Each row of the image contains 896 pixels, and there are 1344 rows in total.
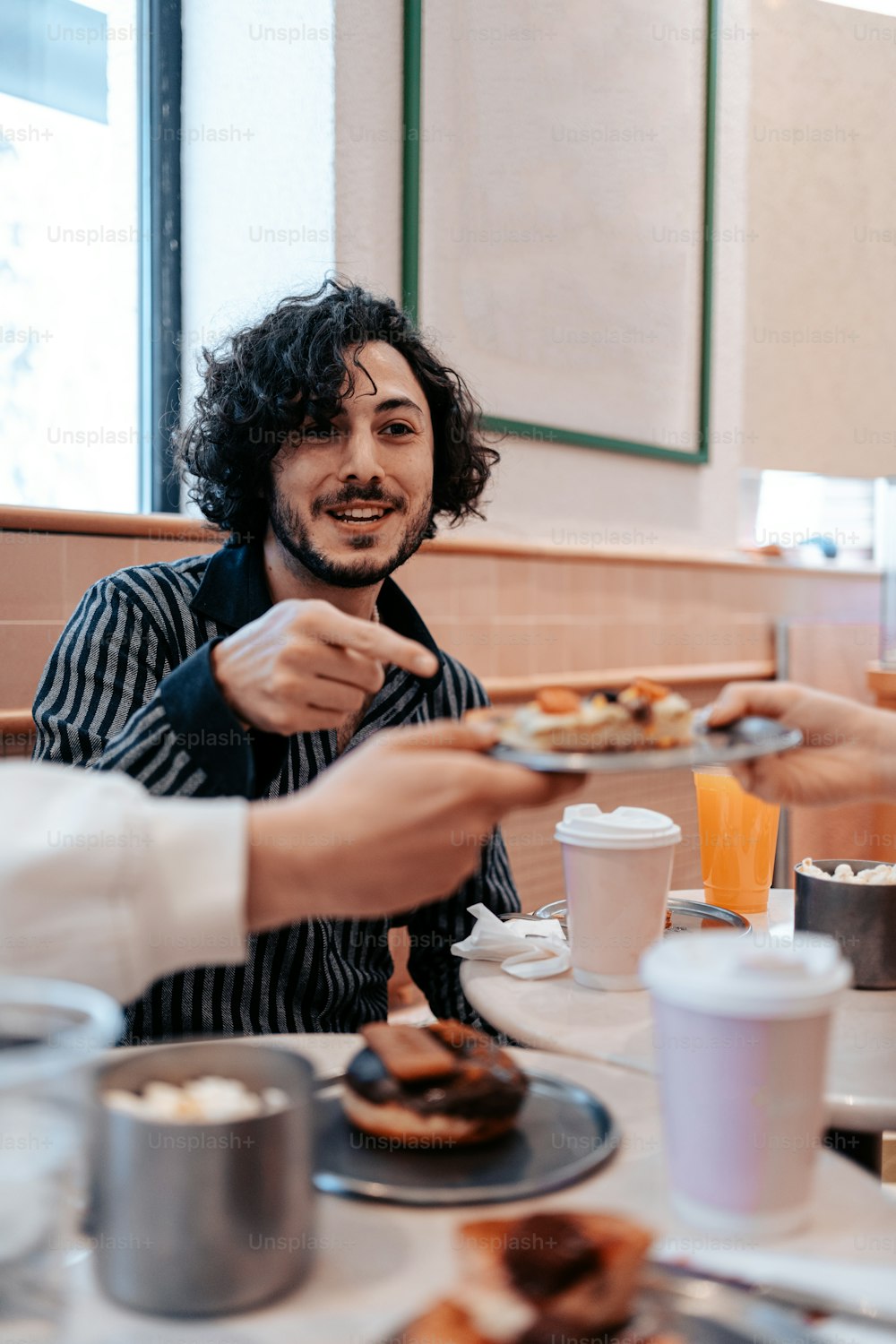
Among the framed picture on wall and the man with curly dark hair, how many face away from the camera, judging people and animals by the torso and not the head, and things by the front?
0

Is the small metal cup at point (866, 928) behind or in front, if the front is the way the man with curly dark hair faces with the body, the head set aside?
in front

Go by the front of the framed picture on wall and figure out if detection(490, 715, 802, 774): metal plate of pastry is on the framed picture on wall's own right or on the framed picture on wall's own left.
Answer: on the framed picture on wall's own left

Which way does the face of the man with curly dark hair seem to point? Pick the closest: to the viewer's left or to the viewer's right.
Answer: to the viewer's right

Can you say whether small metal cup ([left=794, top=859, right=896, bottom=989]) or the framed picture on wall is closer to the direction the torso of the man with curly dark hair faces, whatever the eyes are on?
the small metal cup

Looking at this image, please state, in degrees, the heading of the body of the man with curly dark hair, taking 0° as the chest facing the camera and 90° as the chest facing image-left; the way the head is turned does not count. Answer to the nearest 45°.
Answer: approximately 315°

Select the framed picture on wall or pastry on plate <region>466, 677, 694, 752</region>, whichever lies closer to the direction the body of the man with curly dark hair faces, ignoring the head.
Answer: the pastry on plate

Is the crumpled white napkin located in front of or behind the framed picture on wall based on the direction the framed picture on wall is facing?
in front
